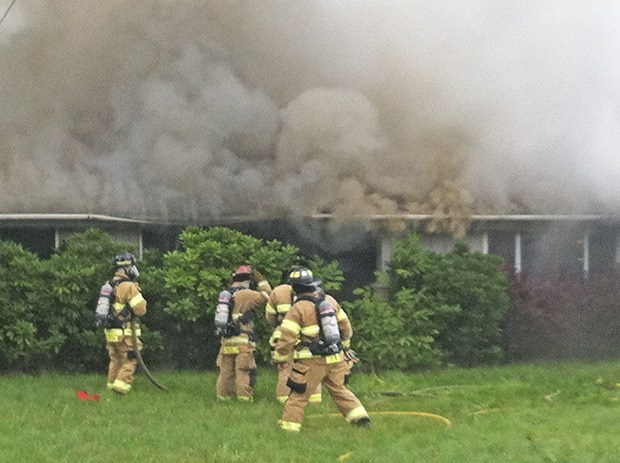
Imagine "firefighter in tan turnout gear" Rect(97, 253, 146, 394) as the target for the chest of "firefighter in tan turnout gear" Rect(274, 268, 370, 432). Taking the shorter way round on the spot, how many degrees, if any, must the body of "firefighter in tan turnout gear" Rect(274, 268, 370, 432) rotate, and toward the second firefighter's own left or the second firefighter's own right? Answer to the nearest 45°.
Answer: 0° — they already face them

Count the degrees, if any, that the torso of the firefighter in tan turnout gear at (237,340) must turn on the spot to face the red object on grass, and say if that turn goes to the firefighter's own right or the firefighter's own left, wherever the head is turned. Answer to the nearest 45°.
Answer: approximately 135° to the firefighter's own left

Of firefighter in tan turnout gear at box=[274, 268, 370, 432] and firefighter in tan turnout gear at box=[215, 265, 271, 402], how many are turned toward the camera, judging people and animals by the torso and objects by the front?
0

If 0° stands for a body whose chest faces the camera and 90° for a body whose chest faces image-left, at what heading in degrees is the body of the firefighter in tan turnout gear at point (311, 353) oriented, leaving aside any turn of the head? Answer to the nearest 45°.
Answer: approximately 135°

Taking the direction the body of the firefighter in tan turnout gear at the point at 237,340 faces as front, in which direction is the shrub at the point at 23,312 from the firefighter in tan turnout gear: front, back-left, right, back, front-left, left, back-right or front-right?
left

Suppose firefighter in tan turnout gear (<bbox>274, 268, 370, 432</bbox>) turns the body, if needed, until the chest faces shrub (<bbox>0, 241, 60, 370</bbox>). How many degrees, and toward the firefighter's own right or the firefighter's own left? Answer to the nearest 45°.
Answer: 0° — they already face it

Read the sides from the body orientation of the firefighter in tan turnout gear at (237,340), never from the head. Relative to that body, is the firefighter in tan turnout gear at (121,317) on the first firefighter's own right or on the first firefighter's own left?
on the first firefighter's own left

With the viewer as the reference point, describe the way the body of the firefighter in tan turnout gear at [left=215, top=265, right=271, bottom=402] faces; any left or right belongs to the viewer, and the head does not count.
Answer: facing away from the viewer and to the right of the viewer
